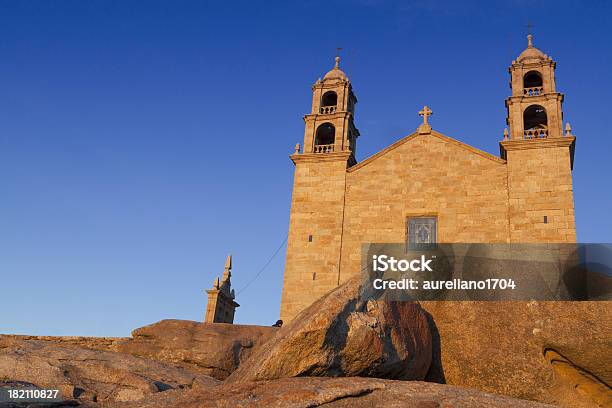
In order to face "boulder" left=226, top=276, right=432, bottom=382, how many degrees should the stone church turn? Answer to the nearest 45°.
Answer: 0° — it already faces it

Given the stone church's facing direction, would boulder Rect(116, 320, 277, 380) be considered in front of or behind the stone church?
in front

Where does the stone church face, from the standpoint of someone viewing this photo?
facing the viewer

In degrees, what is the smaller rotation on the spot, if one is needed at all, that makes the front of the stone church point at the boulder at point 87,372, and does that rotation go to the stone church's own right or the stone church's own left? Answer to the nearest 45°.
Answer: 0° — it already faces it

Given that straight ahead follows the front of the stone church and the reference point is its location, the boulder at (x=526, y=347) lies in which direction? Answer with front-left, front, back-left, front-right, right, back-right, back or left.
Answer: front
